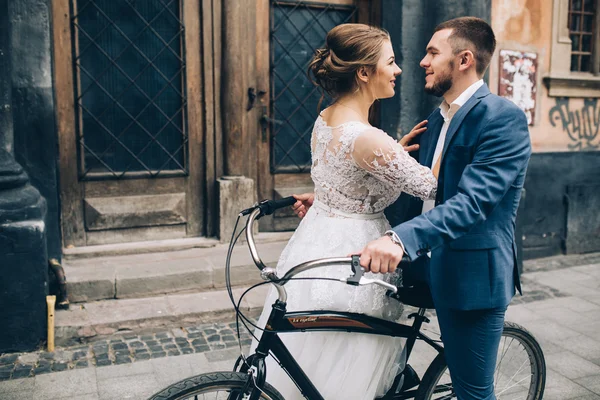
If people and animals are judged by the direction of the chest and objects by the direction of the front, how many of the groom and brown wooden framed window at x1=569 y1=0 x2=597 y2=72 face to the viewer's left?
1

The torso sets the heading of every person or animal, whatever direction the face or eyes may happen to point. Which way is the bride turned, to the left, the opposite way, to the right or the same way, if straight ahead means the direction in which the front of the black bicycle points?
the opposite way

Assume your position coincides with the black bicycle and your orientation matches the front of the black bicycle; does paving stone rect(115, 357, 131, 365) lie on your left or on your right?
on your right

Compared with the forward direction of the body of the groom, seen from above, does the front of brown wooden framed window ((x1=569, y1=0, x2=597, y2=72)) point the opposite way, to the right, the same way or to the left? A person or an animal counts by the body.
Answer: to the left

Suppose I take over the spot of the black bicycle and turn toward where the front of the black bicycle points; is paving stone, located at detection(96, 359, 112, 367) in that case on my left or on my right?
on my right

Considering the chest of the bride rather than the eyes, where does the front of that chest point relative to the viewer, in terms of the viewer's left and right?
facing away from the viewer and to the right of the viewer

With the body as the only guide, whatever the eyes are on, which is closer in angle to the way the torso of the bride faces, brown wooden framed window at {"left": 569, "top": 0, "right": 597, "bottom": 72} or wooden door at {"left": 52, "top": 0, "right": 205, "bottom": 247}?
the brown wooden framed window

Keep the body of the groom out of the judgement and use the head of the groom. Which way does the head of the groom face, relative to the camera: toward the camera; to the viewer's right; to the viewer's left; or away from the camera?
to the viewer's left

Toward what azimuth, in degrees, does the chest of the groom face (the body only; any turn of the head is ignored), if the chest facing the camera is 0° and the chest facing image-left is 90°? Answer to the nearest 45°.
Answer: approximately 90°

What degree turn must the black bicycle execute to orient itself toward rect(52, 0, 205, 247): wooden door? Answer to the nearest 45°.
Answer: approximately 90° to its right
